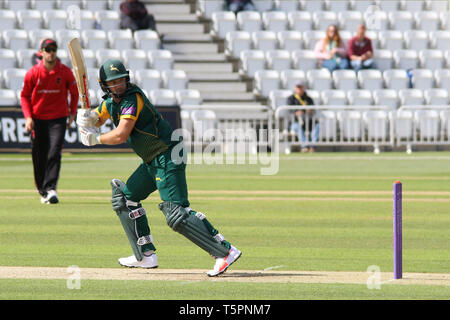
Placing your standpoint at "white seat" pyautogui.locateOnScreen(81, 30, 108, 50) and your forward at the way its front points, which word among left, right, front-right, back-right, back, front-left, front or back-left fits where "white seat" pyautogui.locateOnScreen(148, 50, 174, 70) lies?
left

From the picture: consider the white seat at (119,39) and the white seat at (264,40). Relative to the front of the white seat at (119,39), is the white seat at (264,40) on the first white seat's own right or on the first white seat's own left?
on the first white seat's own left

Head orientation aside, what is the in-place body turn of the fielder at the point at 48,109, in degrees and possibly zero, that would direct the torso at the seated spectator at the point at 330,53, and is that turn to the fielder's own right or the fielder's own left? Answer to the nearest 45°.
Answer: approximately 135° to the fielder's own left

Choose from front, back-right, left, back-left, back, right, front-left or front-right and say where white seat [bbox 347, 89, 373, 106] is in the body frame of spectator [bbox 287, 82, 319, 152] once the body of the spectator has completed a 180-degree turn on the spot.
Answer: front-right

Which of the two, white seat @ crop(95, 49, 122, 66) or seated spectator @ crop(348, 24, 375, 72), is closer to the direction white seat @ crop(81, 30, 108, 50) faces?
the white seat

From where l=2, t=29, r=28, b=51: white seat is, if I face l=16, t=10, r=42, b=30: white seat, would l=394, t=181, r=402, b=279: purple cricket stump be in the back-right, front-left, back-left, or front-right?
back-right

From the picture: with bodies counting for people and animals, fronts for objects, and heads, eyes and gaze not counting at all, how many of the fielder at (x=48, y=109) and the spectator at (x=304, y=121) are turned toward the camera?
2

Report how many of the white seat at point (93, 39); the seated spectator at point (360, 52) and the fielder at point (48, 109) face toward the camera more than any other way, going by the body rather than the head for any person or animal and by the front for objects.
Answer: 3
